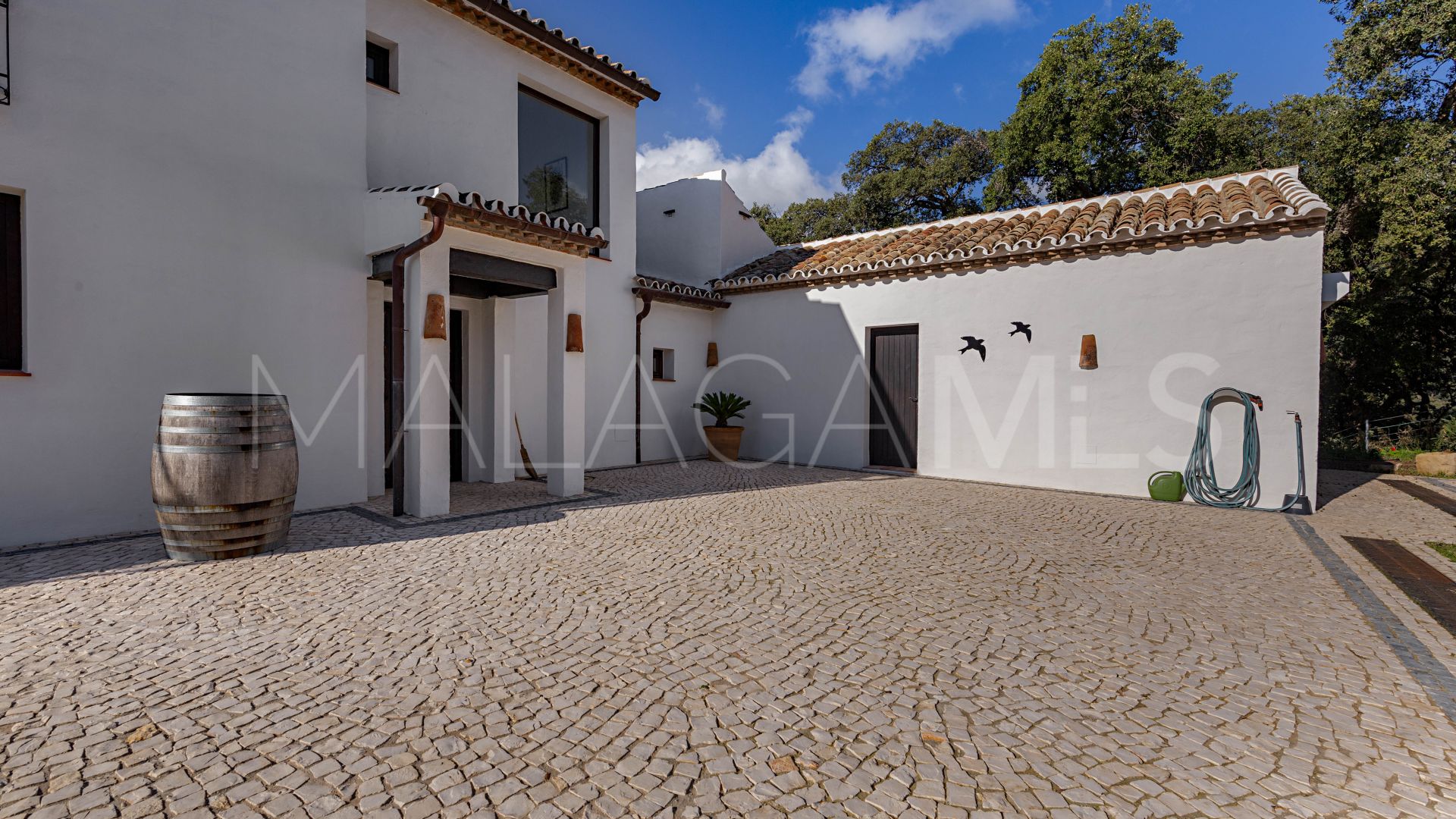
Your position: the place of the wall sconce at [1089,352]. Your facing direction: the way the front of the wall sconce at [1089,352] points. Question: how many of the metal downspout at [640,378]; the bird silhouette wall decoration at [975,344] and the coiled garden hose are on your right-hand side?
2

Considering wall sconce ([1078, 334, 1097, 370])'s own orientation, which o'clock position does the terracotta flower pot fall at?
The terracotta flower pot is roughly at 3 o'clock from the wall sconce.

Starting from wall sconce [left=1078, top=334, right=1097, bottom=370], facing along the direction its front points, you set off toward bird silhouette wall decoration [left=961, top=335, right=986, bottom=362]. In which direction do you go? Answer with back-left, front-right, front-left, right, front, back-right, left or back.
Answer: right

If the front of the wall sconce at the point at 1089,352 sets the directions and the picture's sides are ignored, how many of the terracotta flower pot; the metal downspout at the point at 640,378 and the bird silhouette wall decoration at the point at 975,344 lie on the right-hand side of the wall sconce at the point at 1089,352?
3

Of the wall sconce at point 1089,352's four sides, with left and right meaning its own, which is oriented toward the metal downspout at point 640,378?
right

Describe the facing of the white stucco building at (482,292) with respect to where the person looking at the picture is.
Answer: facing the viewer and to the right of the viewer

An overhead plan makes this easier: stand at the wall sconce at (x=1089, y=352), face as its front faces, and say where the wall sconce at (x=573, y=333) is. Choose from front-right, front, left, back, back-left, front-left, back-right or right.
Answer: front-right

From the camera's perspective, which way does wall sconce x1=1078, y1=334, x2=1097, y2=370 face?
toward the camera

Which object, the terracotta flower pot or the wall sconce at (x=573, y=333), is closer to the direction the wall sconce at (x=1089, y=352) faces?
the wall sconce

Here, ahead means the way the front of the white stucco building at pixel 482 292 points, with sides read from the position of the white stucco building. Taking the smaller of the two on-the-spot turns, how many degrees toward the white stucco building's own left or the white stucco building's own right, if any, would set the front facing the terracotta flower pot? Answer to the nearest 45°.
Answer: approximately 90° to the white stucco building's own left

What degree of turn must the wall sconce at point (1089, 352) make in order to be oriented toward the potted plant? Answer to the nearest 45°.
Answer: approximately 90° to its right

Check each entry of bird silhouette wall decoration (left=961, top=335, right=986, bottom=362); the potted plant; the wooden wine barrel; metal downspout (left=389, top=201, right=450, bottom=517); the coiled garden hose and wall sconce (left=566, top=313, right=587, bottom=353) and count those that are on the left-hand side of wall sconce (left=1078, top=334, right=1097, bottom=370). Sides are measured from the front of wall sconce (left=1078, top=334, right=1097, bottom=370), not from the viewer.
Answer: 1

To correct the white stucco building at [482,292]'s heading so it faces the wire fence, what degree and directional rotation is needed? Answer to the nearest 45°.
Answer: approximately 45° to its left

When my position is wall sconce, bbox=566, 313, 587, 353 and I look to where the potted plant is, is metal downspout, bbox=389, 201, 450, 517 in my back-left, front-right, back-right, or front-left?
back-left
